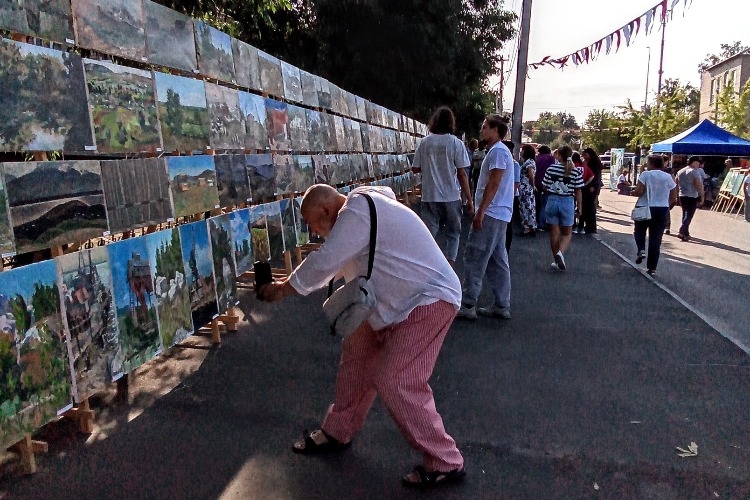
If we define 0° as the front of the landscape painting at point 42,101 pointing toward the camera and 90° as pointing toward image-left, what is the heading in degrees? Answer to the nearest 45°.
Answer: approximately 315°

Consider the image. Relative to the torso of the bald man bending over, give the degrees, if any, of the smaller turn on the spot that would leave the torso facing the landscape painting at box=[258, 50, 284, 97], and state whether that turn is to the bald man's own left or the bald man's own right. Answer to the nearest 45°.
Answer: approximately 90° to the bald man's own right

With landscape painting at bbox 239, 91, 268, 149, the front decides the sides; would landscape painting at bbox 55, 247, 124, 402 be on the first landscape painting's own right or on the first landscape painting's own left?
on the first landscape painting's own right

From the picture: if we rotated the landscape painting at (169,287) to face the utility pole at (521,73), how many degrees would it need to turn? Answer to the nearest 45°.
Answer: approximately 90° to its left

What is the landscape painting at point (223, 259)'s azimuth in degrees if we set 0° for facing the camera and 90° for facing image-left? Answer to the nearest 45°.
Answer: approximately 315°

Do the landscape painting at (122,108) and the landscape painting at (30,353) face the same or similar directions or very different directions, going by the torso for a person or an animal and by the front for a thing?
same or similar directions

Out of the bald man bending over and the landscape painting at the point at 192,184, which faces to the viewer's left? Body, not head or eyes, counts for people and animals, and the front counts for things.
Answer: the bald man bending over

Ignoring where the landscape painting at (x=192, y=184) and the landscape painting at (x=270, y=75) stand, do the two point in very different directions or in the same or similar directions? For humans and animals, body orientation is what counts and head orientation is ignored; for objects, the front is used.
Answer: same or similar directions

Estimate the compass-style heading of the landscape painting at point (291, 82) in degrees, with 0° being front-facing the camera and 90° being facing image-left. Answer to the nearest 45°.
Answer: approximately 315°

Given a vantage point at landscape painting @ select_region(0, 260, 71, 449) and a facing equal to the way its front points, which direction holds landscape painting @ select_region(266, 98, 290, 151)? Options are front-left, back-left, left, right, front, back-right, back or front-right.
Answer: left

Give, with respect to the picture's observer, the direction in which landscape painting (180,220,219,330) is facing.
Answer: facing the viewer and to the right of the viewer

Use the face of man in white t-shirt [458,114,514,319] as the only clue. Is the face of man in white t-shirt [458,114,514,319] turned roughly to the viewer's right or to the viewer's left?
to the viewer's left
